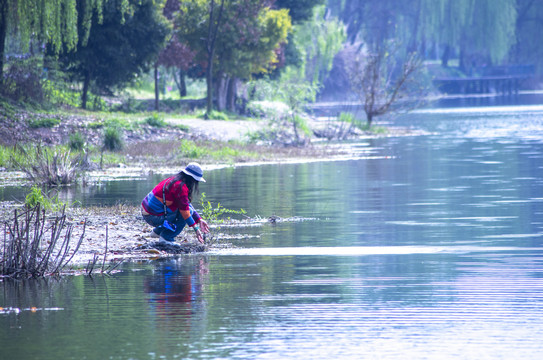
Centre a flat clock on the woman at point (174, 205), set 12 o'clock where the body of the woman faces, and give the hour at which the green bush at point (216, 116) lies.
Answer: The green bush is roughly at 9 o'clock from the woman.

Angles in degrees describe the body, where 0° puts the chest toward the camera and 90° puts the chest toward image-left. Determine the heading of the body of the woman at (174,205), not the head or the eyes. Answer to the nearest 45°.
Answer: approximately 270°

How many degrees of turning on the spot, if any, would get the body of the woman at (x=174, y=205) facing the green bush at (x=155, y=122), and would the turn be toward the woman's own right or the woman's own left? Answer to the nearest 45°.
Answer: approximately 90° to the woman's own left

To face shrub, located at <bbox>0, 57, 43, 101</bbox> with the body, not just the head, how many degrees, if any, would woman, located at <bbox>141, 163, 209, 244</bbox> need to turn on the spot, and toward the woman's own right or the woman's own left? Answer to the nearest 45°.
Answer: approximately 90° to the woman's own left

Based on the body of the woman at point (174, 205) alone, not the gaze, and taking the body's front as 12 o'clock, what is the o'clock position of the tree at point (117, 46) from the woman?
The tree is roughly at 9 o'clock from the woman.

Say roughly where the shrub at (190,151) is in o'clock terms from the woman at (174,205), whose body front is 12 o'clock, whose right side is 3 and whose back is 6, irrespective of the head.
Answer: The shrub is roughly at 9 o'clock from the woman.

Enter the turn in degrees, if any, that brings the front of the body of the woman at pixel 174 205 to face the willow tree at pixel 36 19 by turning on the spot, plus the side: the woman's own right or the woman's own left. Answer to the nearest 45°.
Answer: approximately 90° to the woman's own left
